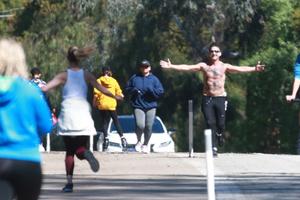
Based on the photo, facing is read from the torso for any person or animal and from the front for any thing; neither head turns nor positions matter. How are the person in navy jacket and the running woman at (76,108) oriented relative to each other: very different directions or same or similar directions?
very different directions

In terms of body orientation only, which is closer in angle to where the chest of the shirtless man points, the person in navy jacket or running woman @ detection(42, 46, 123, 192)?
the running woman

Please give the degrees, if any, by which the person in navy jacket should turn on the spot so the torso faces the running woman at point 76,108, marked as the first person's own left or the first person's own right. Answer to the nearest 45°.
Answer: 0° — they already face them

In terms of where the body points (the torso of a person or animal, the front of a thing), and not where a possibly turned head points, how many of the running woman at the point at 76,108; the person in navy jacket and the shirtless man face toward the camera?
2

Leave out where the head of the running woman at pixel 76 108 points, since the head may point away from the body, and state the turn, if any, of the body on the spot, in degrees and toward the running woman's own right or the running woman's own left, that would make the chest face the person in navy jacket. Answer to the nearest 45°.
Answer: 0° — they already face them

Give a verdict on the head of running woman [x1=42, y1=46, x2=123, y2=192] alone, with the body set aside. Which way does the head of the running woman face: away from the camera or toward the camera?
away from the camera

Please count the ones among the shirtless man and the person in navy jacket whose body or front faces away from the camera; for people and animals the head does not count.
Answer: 0

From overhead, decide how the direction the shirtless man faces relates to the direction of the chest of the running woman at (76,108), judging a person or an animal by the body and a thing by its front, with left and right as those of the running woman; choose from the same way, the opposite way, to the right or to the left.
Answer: the opposite way

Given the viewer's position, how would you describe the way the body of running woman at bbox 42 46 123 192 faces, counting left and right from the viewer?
facing away from the viewer
